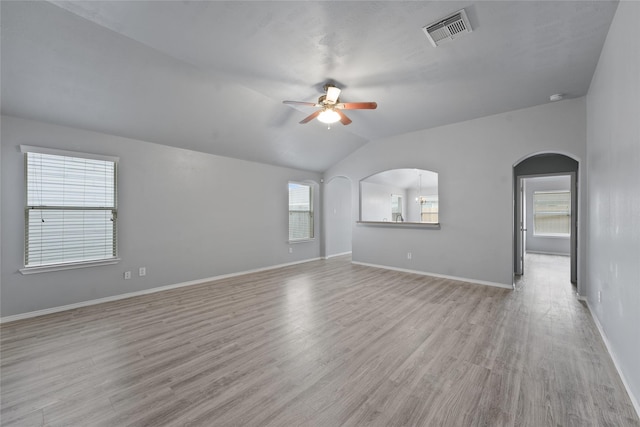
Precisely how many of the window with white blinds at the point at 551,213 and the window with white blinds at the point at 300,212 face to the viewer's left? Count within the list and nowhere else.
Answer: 0

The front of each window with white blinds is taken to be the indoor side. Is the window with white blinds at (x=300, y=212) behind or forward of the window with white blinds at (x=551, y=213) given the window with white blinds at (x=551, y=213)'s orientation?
forward

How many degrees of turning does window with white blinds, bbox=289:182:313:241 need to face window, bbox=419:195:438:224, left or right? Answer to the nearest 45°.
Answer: approximately 90° to its left

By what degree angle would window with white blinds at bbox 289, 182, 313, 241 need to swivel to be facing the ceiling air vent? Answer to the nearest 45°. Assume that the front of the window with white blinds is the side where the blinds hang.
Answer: approximately 45° to its right

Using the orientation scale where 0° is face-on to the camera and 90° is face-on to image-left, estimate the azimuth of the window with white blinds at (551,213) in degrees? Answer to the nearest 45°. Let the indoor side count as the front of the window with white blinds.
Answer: approximately 0°

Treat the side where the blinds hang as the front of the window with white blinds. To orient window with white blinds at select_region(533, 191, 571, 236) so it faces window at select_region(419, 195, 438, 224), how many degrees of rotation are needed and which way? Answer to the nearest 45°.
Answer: approximately 90° to its right

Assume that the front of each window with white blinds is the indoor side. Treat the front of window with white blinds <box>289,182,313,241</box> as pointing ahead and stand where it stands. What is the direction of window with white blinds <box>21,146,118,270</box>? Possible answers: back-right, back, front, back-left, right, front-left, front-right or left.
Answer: right

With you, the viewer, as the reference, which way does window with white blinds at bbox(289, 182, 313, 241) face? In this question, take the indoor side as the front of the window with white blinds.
facing the viewer and to the right of the viewer

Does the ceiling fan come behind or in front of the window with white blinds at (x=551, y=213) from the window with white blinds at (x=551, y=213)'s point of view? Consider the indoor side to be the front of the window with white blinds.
in front

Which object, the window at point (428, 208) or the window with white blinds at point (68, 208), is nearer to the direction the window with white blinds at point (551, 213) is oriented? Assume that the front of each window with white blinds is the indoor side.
the window with white blinds

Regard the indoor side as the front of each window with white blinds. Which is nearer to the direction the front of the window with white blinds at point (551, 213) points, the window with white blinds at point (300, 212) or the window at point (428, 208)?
the window with white blinds

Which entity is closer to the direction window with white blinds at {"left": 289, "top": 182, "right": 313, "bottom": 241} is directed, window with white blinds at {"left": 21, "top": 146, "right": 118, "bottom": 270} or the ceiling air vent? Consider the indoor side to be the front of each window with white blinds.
the ceiling air vent

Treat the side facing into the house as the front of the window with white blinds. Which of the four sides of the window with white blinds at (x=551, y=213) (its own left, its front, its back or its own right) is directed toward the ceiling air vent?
front
